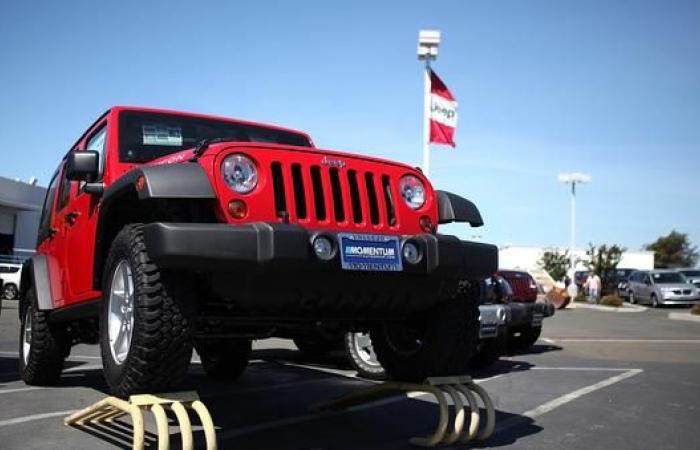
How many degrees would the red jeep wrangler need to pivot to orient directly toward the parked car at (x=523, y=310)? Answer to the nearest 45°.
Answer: approximately 90° to its left

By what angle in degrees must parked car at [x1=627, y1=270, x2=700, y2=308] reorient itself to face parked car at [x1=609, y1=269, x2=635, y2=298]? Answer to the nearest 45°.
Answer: approximately 135° to its left

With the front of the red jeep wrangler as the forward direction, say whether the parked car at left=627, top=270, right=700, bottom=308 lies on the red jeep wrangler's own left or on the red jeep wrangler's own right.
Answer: on the red jeep wrangler's own left

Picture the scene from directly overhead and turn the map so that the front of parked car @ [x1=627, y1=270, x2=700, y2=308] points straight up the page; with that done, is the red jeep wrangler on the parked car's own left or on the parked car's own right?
on the parked car's own right

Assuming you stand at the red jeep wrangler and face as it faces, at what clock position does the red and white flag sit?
The red and white flag is roughly at 8 o'clock from the red jeep wrangler.

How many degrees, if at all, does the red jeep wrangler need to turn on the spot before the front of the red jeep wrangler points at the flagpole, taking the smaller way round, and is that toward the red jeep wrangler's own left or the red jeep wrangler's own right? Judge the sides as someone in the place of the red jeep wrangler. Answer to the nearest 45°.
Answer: approximately 135° to the red jeep wrangler's own left

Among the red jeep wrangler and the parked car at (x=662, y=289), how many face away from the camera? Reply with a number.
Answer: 0

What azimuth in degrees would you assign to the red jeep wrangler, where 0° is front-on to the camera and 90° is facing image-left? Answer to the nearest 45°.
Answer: approximately 315°

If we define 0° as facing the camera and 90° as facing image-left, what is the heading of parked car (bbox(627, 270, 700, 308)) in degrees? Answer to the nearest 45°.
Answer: approximately 315°

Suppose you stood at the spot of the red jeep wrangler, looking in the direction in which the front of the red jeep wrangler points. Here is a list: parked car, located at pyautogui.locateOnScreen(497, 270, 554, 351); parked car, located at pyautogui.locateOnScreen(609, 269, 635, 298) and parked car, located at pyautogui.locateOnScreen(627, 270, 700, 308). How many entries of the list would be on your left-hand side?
3
